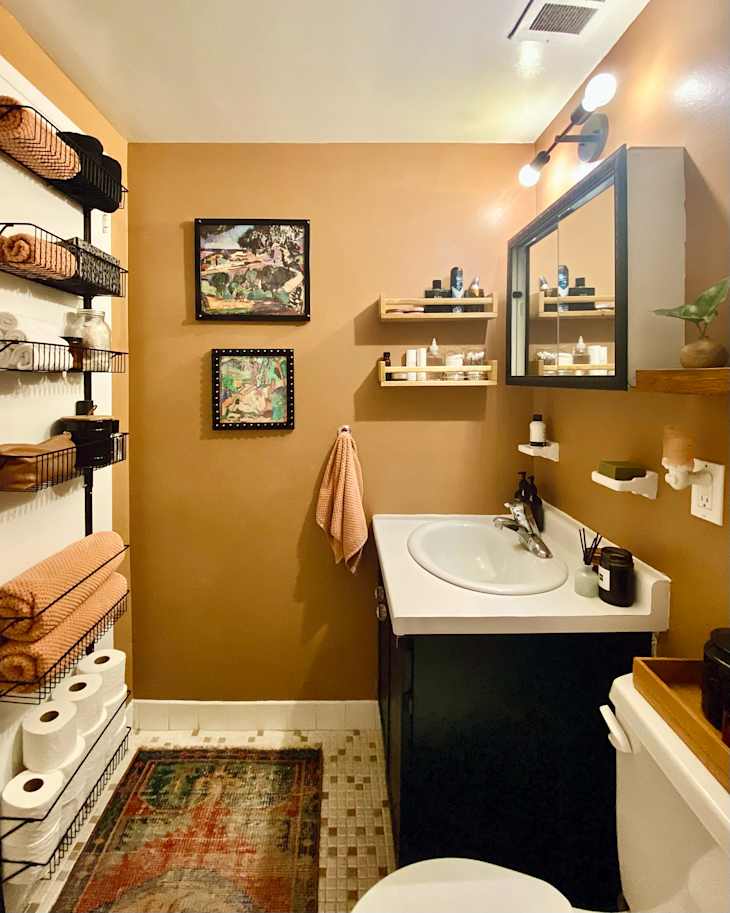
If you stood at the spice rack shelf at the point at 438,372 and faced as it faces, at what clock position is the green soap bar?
The green soap bar is roughly at 11 o'clock from the spice rack shelf.

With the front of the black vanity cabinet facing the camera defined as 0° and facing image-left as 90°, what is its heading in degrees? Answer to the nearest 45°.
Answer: approximately 90°

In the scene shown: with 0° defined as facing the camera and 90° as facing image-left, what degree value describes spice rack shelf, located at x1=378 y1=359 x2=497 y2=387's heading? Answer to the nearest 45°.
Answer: approximately 0°

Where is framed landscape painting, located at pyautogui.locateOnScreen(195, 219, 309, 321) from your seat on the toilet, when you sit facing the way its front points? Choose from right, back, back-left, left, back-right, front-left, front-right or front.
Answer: front-right
